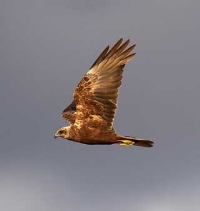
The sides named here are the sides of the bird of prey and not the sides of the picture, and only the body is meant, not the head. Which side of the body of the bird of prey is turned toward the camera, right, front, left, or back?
left
